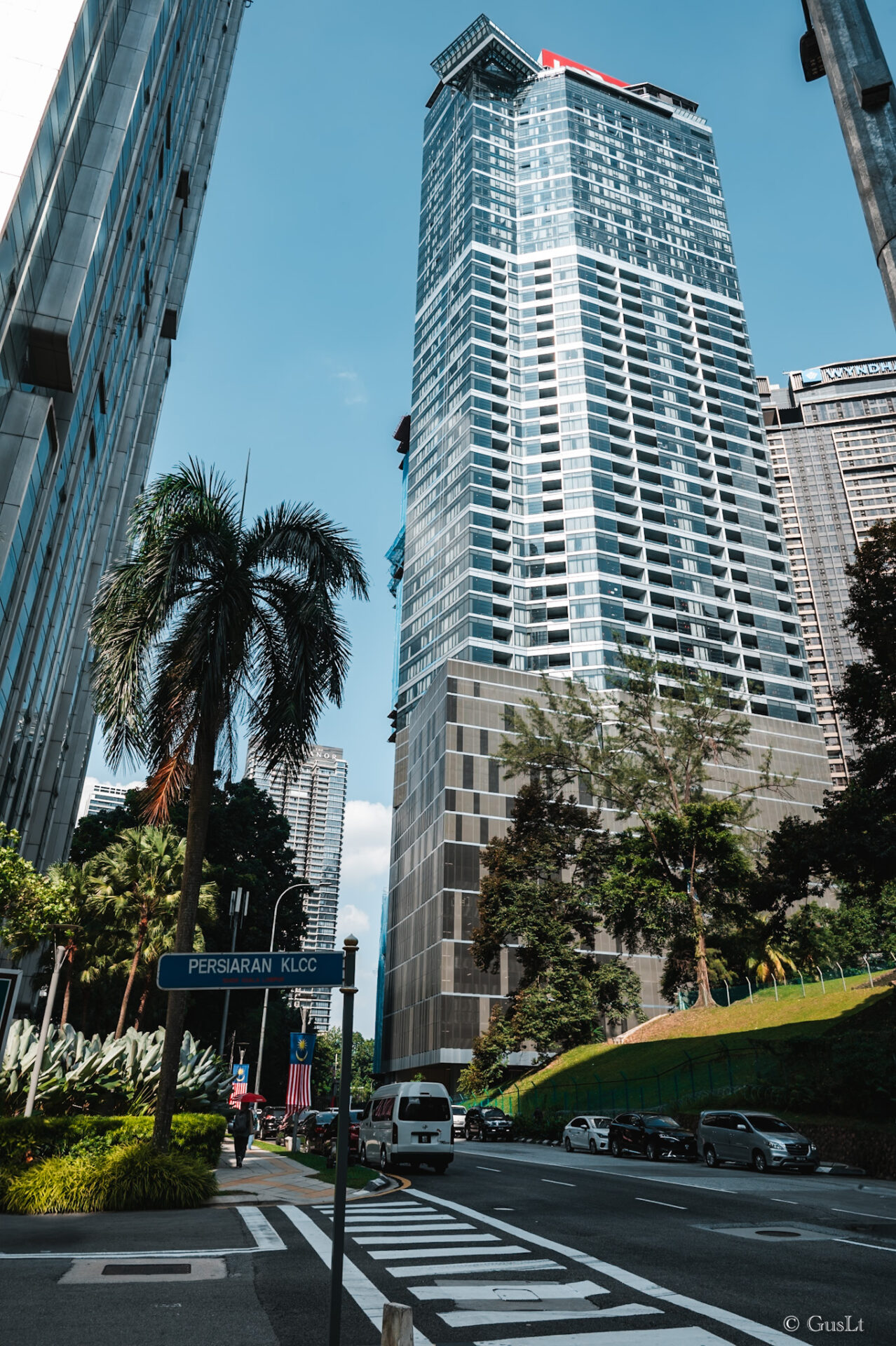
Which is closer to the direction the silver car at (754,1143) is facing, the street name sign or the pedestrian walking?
the street name sign

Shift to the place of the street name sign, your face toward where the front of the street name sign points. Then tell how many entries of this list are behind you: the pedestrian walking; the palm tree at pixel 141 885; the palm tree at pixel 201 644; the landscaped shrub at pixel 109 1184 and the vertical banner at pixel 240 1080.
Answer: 5

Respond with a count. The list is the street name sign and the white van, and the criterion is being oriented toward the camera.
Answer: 1

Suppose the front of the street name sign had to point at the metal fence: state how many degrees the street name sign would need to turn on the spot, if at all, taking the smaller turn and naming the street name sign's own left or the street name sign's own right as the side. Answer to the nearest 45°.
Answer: approximately 135° to the street name sign's own left

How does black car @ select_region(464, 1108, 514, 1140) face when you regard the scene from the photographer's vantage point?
facing the viewer and to the right of the viewer

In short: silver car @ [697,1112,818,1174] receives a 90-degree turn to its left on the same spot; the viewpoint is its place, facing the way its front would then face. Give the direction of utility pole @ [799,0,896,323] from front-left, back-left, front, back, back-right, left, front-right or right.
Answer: back-right

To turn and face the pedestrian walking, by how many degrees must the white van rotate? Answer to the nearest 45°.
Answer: approximately 45° to its left

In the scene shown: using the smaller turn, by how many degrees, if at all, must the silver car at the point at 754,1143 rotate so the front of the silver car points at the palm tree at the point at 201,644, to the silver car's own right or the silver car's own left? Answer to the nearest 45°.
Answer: approximately 90° to the silver car's own right

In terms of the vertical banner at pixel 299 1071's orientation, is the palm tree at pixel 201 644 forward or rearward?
forward

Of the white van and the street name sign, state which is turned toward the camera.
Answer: the street name sign

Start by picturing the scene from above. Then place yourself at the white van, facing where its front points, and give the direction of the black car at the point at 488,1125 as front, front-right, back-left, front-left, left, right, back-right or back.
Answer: front-right

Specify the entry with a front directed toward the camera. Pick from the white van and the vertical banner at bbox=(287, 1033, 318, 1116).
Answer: the vertical banner

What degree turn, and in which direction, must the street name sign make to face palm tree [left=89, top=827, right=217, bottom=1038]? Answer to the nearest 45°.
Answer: approximately 180°

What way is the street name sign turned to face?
toward the camera

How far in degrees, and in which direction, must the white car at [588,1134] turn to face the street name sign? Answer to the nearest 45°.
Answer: approximately 45° to its right

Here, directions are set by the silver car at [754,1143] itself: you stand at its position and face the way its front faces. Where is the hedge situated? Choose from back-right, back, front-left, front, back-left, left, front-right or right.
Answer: right
